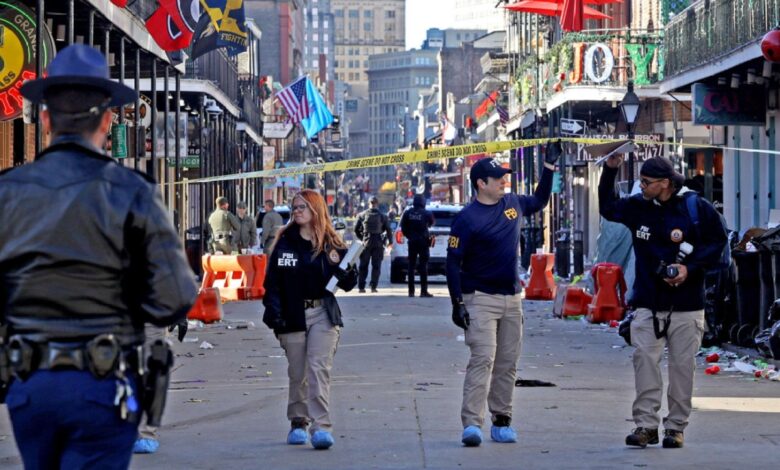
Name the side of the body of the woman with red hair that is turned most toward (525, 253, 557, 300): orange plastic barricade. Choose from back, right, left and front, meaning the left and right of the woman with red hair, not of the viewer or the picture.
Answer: back

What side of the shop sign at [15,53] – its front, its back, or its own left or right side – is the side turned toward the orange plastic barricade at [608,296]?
left

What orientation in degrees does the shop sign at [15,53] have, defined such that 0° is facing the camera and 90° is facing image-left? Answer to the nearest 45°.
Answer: approximately 0°

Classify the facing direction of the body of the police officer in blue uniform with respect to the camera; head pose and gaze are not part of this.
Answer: away from the camera

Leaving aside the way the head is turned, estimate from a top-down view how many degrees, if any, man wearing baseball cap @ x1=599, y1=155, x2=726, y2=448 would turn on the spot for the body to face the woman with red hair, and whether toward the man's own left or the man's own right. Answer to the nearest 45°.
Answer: approximately 45° to the man's own right
